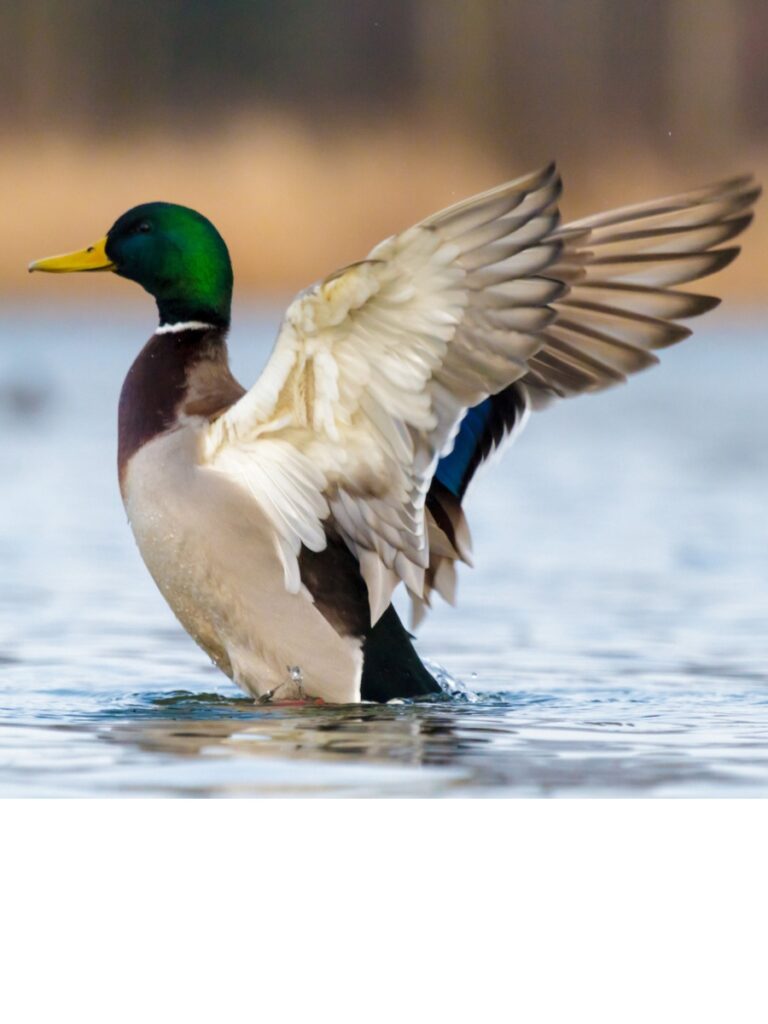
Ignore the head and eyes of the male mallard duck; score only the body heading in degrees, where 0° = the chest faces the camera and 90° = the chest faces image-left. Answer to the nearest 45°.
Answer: approximately 90°
